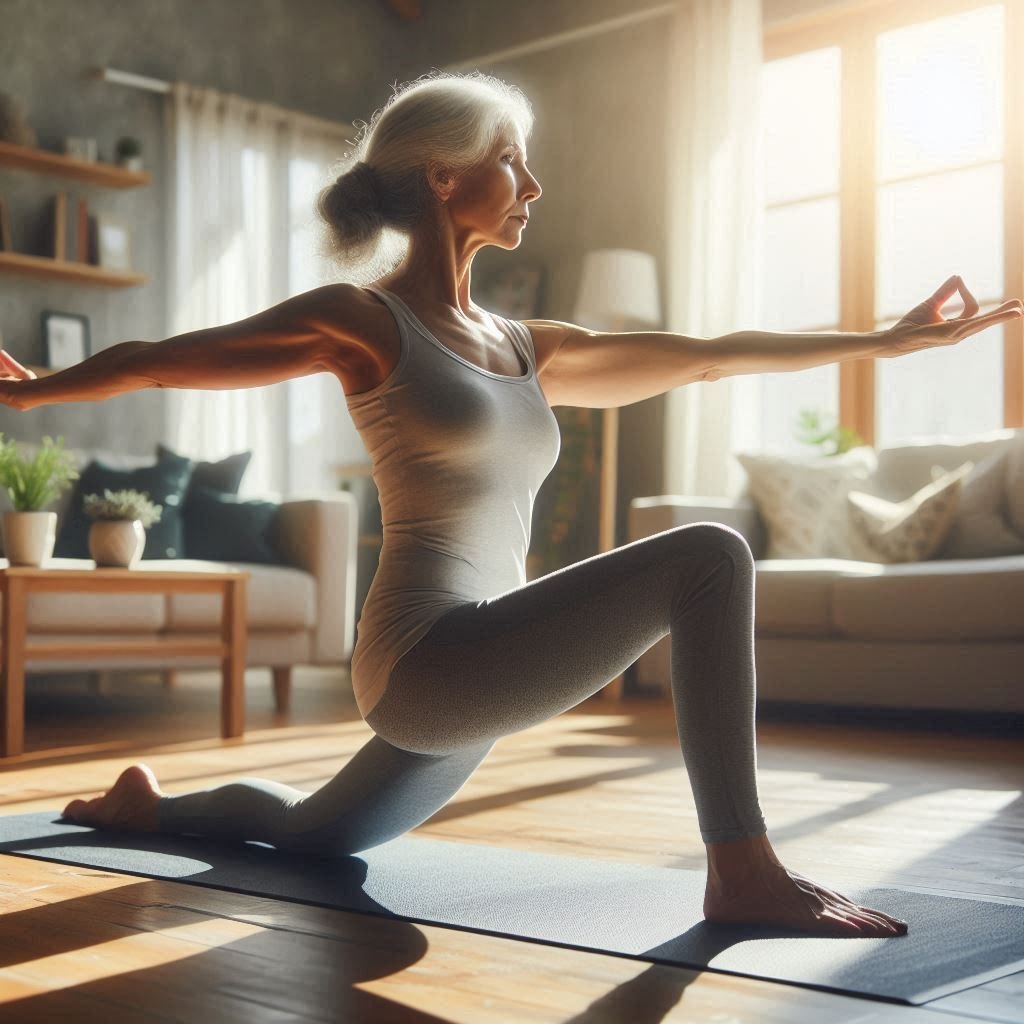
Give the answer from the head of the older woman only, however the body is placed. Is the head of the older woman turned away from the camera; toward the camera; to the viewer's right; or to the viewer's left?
to the viewer's right

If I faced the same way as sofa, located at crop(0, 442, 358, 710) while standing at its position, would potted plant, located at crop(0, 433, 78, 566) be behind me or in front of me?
in front

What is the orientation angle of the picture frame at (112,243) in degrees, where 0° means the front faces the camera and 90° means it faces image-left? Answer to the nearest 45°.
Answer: approximately 315°

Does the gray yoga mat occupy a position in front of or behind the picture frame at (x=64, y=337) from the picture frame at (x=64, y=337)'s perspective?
in front

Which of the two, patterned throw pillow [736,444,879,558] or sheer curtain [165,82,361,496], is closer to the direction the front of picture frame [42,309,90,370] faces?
the patterned throw pillow

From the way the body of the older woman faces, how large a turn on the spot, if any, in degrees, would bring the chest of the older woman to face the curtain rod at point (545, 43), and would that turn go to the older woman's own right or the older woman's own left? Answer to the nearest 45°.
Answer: approximately 135° to the older woman's own left

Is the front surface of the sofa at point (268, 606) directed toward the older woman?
yes

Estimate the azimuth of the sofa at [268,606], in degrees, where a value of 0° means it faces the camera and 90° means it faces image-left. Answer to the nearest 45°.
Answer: approximately 0°

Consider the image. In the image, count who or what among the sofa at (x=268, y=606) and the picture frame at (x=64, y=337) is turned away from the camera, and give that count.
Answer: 0
